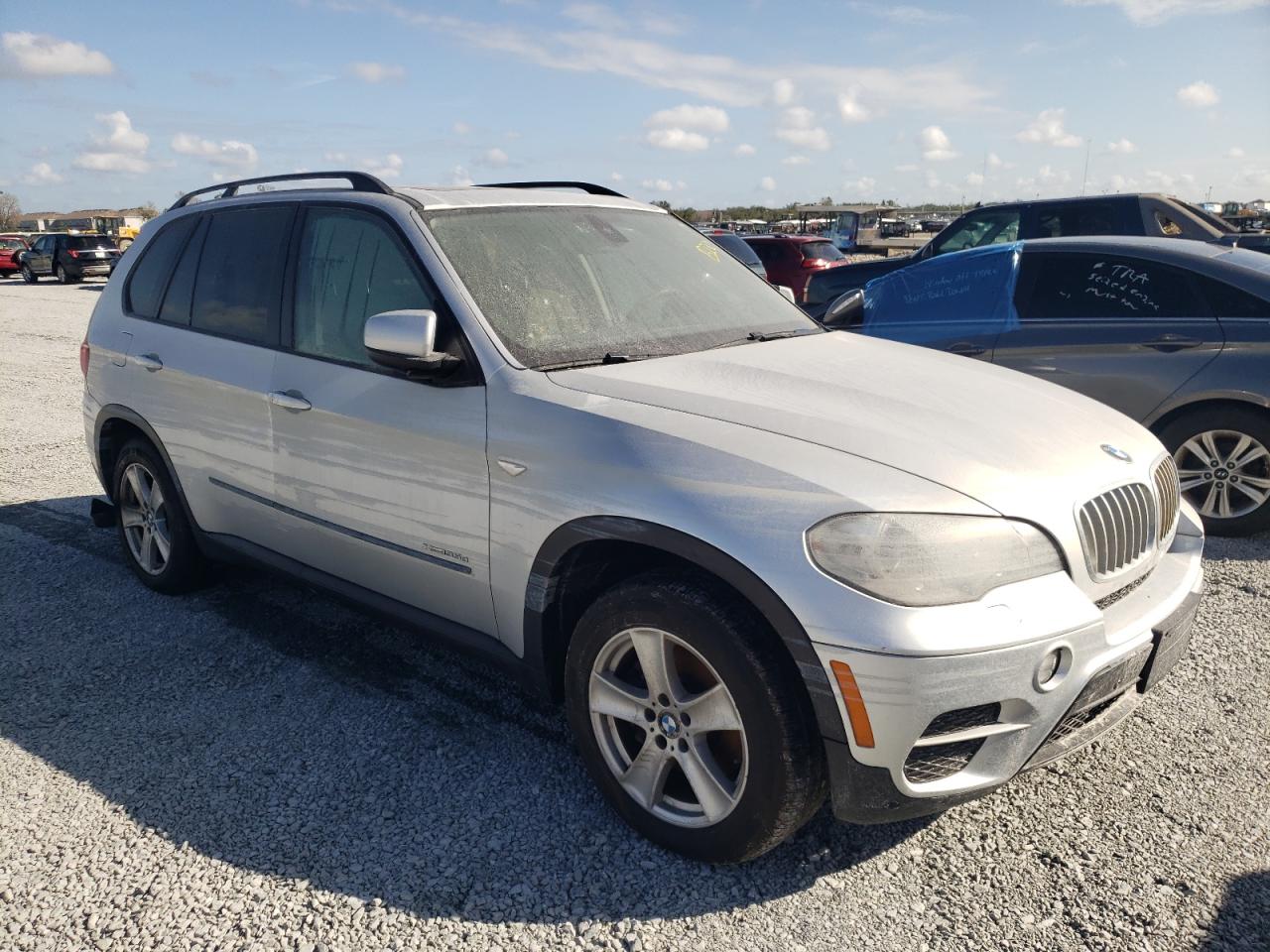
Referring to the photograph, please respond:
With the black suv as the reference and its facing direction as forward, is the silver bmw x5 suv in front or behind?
behind

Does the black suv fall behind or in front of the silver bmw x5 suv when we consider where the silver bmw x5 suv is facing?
behind

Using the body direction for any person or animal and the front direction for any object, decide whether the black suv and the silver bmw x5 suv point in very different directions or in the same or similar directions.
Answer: very different directions

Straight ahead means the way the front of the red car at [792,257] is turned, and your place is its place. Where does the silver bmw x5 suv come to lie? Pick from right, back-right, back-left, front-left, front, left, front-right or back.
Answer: back-left

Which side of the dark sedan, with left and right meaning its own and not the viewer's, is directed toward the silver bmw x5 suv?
left

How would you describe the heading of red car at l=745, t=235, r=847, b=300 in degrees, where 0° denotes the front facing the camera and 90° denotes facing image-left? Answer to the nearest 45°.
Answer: approximately 135°

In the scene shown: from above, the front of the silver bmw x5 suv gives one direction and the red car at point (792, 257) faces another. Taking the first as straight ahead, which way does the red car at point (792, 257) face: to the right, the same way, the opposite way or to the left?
the opposite way

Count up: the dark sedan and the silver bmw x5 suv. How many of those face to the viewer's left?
1

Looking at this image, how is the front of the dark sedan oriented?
to the viewer's left

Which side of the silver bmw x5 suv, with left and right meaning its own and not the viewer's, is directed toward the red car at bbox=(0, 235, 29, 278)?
back

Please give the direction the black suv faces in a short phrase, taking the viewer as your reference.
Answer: facing away from the viewer and to the left of the viewer
